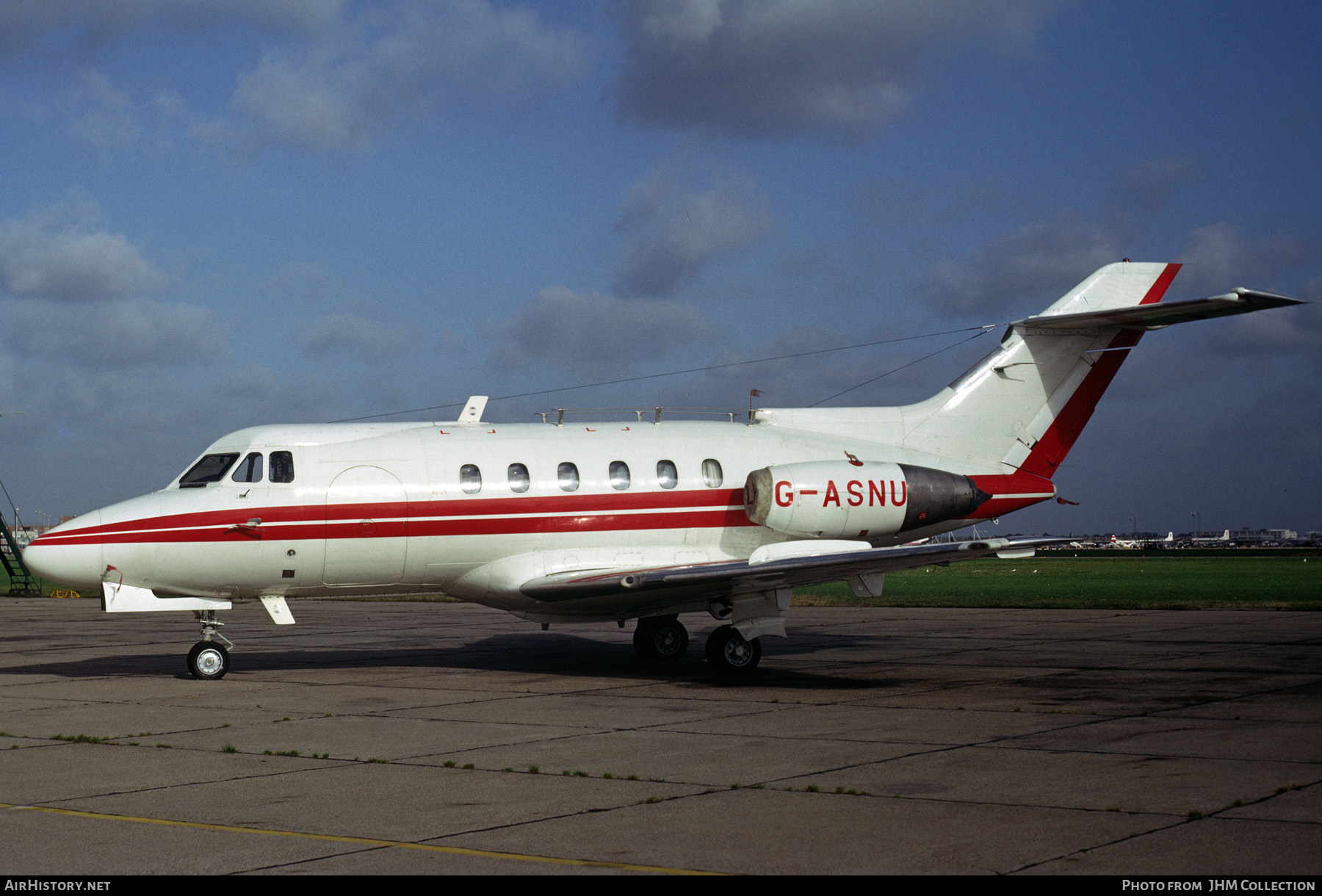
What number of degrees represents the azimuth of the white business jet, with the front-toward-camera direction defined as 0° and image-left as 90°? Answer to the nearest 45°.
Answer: approximately 90°
